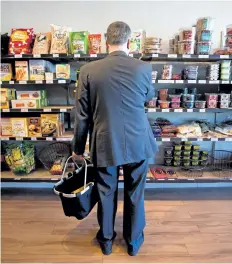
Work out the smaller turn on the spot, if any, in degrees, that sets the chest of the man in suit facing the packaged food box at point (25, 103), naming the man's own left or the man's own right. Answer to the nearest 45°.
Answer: approximately 45° to the man's own left

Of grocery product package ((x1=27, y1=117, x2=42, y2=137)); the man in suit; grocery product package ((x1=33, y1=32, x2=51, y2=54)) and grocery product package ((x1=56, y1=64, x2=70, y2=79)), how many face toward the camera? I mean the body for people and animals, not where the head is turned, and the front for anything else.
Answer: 3

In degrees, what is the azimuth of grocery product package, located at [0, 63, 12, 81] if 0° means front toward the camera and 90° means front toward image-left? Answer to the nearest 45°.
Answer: approximately 0°

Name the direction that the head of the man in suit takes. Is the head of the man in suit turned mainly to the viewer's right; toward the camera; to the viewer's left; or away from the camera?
away from the camera

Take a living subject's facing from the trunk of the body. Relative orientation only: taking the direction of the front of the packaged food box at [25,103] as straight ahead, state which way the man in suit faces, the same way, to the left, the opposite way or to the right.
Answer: the opposite way

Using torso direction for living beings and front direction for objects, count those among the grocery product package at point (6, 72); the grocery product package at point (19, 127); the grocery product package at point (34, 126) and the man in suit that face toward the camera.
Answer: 3

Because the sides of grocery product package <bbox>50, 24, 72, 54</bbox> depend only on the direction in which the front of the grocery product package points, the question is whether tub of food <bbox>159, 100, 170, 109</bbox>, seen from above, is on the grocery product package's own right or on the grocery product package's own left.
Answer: on the grocery product package's own left
